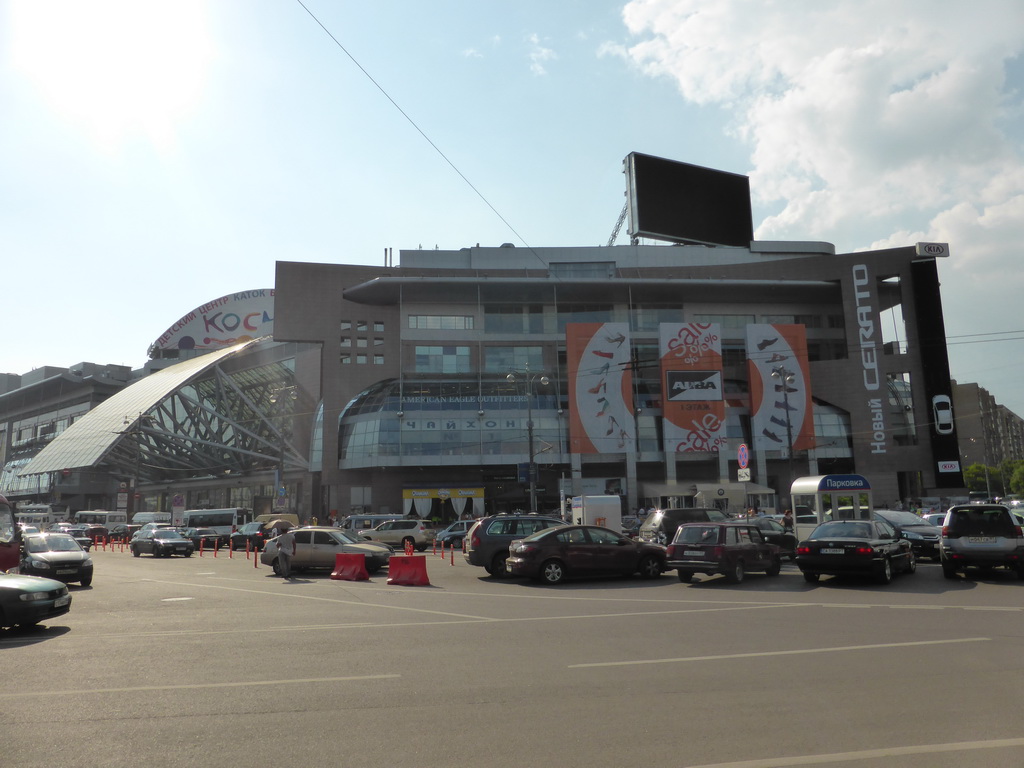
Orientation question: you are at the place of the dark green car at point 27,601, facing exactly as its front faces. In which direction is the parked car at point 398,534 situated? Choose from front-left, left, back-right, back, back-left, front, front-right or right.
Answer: left

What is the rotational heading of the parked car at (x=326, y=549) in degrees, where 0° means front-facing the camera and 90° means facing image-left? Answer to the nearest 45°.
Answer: approximately 270°

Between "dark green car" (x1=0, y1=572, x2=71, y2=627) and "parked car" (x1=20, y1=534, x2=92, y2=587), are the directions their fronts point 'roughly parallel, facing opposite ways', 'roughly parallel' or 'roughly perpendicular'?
roughly parallel

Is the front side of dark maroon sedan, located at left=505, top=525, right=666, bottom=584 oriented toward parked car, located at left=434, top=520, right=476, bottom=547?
no

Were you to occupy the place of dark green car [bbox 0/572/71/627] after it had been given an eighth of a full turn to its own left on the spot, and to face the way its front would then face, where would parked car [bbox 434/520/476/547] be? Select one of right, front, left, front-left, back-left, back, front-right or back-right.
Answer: front-left

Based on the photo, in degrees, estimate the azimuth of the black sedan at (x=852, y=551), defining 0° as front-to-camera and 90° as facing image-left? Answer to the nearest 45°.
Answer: approximately 225°

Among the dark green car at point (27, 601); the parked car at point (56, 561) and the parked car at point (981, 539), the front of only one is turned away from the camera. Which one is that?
the parked car at point (981, 539)

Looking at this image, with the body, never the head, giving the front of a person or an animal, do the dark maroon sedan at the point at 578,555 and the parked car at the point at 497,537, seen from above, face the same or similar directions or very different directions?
same or similar directions

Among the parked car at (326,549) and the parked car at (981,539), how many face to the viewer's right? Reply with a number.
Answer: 1

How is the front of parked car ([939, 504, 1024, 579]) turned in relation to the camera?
facing away from the viewer

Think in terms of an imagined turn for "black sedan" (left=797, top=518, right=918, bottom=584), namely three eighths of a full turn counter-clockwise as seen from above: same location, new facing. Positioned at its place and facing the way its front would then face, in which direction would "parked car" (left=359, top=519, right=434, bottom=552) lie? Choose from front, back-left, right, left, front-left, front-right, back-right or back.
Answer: front-right

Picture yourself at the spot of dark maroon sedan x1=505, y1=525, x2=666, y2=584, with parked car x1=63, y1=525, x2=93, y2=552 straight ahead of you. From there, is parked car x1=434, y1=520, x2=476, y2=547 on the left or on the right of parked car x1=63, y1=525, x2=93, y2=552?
right

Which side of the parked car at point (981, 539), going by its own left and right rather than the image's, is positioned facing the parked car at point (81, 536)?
left
